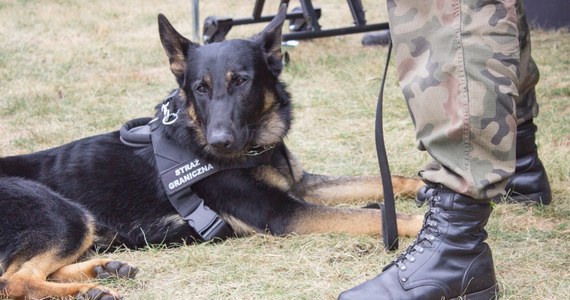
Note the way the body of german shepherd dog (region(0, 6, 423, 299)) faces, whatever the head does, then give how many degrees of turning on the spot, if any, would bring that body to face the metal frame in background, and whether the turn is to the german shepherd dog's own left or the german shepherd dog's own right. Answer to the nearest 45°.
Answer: approximately 90° to the german shepherd dog's own left

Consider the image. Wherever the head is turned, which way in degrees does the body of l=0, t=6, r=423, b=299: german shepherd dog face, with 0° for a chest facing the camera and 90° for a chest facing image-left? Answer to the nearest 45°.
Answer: approximately 270°
